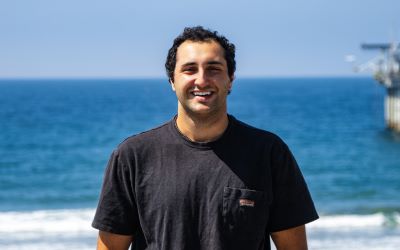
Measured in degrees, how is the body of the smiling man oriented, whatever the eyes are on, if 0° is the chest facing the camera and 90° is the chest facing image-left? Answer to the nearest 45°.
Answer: approximately 0°
